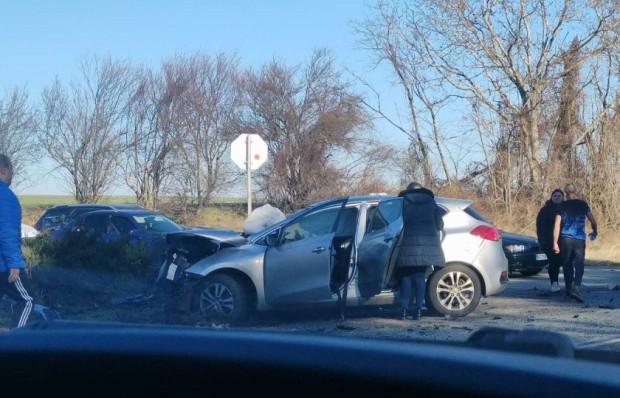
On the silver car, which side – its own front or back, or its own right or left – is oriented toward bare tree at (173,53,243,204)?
right

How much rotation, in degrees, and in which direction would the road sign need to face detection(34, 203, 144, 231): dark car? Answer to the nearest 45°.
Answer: approximately 45° to its left

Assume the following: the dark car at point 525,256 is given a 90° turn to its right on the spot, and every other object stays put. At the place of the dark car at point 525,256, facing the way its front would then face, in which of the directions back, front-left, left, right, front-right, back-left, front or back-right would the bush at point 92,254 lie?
front

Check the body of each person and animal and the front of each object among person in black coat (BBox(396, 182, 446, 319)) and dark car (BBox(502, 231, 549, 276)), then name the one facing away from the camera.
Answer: the person in black coat

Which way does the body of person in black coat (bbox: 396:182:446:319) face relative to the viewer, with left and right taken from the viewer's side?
facing away from the viewer

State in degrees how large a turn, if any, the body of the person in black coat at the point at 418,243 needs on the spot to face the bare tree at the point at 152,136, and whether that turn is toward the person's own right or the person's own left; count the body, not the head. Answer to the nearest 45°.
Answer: approximately 45° to the person's own left

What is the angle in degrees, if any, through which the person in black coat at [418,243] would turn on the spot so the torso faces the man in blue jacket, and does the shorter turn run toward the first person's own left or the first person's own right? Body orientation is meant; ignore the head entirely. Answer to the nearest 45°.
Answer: approximately 135° to the first person's own left

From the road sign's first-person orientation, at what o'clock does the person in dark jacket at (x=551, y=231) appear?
The person in dark jacket is roughly at 4 o'clock from the road sign.

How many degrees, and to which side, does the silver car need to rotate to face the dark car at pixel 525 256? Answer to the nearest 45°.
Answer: approximately 135° to its right

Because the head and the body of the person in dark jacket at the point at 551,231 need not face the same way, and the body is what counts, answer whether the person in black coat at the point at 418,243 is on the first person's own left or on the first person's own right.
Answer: on the first person's own right

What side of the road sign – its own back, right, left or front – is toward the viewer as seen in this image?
back

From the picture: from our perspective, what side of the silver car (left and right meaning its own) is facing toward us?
left
